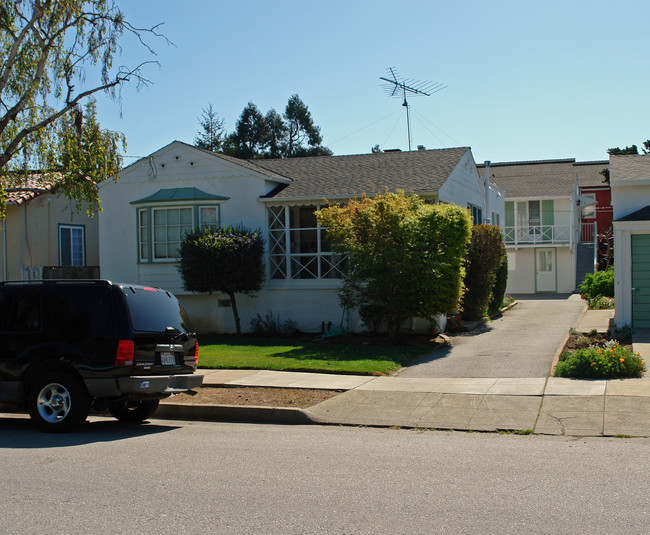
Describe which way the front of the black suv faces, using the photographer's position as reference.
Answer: facing away from the viewer and to the left of the viewer

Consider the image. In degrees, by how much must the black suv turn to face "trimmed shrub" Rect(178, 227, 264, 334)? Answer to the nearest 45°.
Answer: approximately 45° to its right

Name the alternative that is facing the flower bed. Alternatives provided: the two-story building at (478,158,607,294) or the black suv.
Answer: the two-story building

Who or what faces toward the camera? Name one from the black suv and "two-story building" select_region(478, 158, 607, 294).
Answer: the two-story building

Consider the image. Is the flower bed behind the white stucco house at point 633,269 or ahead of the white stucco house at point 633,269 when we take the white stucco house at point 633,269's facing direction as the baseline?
ahead

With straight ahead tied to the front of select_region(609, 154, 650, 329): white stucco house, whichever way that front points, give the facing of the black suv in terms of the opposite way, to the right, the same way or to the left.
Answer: to the right

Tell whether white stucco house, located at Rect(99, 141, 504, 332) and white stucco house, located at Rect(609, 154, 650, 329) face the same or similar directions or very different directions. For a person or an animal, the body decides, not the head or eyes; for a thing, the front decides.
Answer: same or similar directions

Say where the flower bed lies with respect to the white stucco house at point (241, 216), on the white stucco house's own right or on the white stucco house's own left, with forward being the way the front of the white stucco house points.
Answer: on the white stucco house's own left

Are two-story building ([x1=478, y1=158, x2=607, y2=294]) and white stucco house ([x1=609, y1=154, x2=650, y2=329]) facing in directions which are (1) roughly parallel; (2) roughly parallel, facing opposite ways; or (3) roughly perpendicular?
roughly parallel

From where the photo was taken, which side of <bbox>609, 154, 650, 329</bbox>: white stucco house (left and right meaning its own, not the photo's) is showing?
front

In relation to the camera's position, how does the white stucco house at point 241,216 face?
facing the viewer and to the left of the viewer

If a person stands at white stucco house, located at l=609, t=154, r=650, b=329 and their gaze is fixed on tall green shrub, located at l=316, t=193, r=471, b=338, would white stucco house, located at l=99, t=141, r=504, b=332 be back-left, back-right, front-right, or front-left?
front-right

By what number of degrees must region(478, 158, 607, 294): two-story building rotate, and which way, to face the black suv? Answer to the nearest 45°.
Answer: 0° — it already faces it
